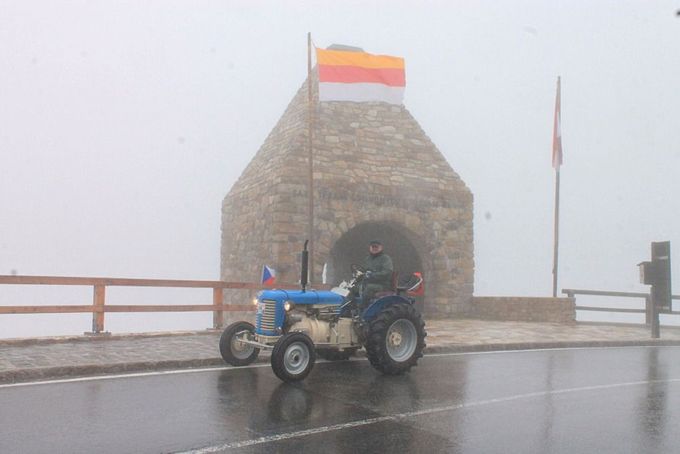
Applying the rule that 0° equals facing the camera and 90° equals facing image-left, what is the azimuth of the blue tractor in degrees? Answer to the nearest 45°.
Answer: approximately 45°

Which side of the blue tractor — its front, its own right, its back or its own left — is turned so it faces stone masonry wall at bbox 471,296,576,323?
back

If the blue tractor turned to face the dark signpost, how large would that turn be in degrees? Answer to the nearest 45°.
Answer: approximately 180°

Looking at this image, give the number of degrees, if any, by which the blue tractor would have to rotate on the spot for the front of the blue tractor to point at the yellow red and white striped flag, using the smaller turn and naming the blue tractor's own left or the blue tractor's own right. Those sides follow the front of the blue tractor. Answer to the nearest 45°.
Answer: approximately 135° to the blue tractor's own right

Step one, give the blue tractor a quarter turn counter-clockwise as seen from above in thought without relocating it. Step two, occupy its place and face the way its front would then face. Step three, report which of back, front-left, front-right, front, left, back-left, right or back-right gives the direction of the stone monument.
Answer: back-left

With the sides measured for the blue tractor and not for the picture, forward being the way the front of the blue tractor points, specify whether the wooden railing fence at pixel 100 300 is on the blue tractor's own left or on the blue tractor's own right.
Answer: on the blue tractor's own right
